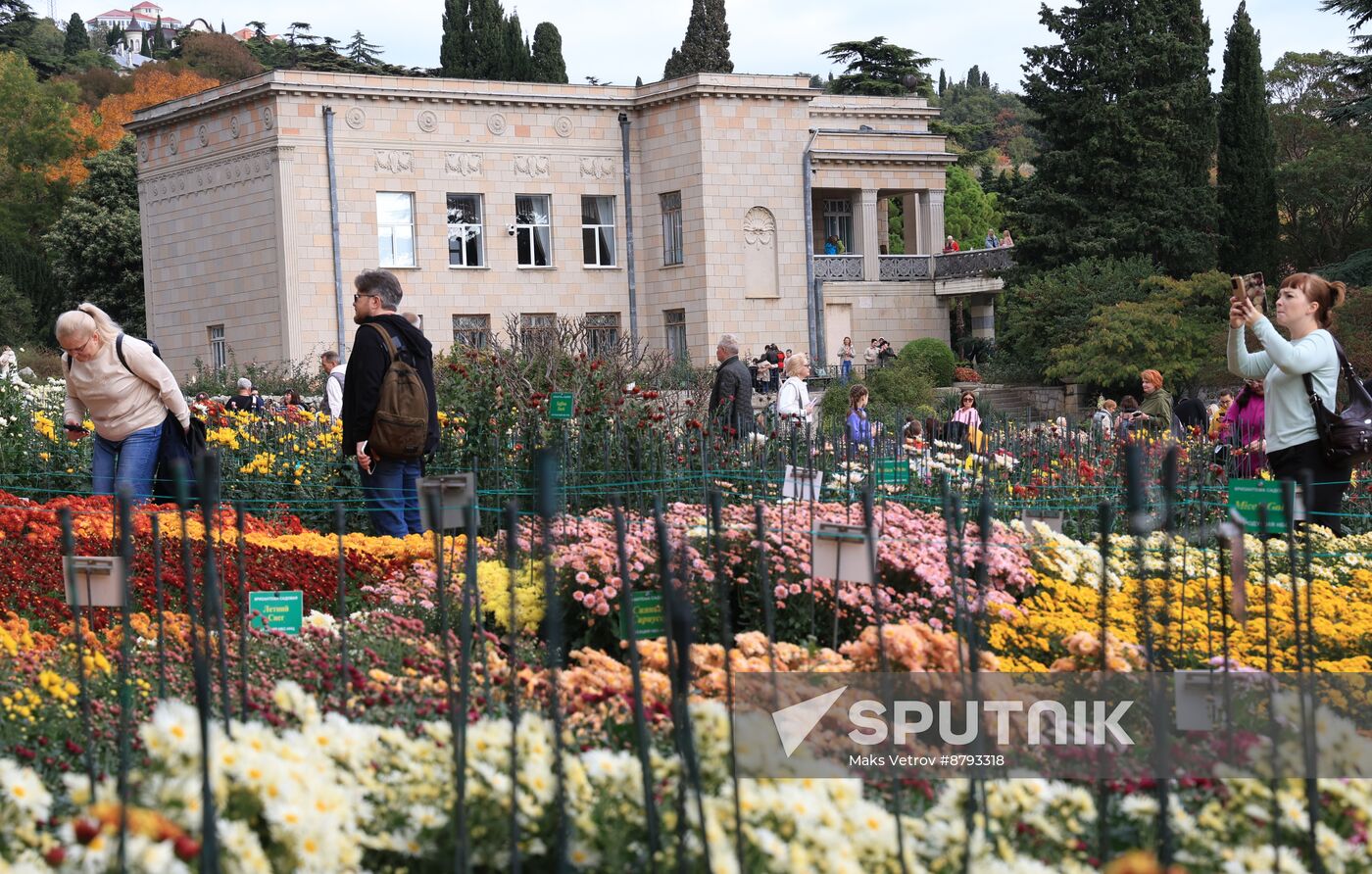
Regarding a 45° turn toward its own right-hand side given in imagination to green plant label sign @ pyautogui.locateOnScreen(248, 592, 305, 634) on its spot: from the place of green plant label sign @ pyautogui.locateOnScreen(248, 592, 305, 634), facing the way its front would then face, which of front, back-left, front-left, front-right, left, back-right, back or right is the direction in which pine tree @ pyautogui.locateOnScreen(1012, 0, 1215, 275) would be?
back

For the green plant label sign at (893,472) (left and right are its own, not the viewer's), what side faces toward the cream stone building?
back

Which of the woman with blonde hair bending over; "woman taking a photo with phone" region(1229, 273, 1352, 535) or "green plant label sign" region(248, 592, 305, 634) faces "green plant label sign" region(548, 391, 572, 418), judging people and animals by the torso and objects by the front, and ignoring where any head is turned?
the woman taking a photo with phone

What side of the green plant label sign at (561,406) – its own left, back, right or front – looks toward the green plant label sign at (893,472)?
left

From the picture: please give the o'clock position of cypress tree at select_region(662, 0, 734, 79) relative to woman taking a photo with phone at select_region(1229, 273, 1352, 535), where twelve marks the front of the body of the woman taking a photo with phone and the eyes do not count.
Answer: The cypress tree is roughly at 2 o'clock from the woman taking a photo with phone.

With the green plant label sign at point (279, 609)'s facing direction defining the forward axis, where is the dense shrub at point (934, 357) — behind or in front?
behind

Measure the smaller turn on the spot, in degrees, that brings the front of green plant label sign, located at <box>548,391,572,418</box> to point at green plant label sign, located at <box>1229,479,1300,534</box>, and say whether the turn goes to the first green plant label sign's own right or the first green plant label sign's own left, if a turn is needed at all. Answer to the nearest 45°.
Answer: approximately 45° to the first green plant label sign's own left

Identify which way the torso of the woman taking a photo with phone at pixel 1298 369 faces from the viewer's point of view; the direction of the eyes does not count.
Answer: to the viewer's left

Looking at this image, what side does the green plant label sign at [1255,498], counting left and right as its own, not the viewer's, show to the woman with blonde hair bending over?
right
